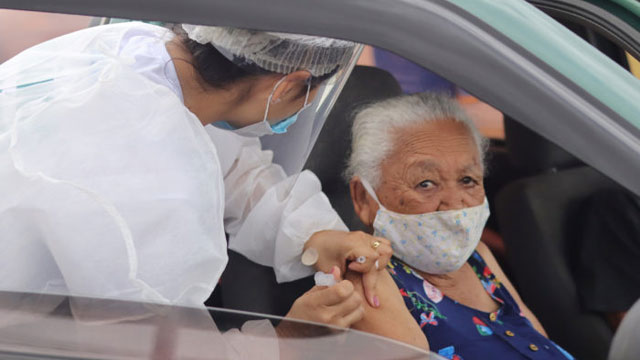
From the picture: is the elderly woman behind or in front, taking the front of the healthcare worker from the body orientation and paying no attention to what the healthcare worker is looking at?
in front

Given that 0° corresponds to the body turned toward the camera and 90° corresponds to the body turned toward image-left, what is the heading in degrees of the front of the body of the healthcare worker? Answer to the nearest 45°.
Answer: approximately 270°

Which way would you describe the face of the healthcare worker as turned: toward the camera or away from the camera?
away from the camera
